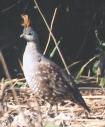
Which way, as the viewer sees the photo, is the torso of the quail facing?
to the viewer's left
